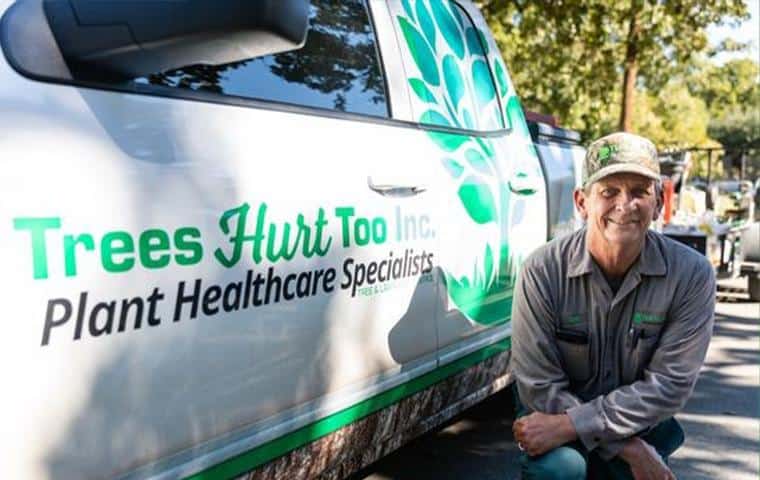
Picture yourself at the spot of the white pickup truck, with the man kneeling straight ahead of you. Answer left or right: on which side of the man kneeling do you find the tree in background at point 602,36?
left

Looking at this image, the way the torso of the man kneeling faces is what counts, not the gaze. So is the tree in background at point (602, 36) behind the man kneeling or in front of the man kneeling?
behind

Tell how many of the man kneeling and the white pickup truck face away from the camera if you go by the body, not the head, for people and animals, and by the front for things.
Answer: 0

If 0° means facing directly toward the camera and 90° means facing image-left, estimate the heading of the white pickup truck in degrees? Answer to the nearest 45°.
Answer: approximately 45°

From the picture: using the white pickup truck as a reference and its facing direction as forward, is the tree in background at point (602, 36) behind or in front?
behind

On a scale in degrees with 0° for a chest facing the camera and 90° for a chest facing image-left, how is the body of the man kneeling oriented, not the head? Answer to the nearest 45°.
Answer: approximately 0°
